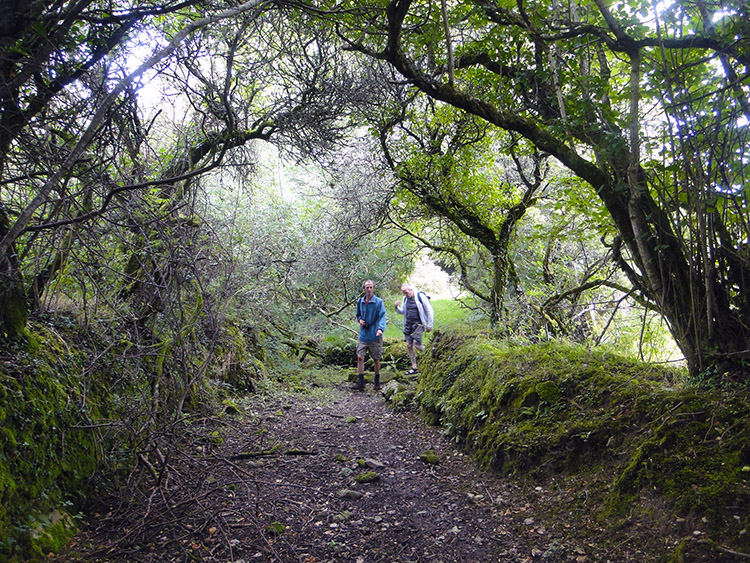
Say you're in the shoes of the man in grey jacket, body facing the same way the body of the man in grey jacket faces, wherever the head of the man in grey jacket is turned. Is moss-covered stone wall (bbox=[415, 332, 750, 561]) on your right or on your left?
on your left

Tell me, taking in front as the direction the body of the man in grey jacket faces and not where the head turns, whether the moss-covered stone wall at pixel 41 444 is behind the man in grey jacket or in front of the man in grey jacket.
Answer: in front

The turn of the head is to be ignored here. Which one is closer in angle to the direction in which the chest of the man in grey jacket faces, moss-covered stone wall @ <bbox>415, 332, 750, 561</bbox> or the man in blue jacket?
the man in blue jacket

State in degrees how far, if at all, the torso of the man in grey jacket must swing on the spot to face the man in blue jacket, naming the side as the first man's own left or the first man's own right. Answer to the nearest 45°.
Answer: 0° — they already face them

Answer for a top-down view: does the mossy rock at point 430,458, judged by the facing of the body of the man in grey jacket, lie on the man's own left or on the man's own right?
on the man's own left

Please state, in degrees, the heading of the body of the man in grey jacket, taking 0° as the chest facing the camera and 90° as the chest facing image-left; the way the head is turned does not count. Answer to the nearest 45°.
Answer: approximately 45°
